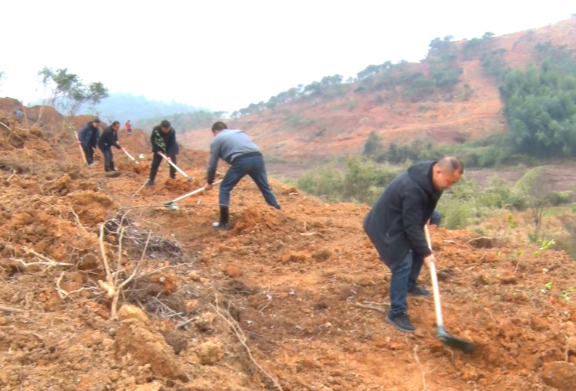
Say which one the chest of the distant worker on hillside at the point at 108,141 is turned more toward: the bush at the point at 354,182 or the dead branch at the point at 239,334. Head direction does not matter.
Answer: the bush

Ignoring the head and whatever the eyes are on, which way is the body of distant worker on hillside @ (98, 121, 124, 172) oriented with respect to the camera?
to the viewer's right

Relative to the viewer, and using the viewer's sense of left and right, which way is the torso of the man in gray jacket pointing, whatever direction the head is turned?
facing away from the viewer and to the left of the viewer

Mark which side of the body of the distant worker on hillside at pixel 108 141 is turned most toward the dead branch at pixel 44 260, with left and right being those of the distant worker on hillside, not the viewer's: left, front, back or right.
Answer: right

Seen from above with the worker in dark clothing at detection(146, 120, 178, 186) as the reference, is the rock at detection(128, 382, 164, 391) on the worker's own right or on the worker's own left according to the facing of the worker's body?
on the worker's own right

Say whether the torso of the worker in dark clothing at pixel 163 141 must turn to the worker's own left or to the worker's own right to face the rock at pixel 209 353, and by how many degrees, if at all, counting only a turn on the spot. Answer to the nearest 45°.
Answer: approximately 45° to the worker's own right

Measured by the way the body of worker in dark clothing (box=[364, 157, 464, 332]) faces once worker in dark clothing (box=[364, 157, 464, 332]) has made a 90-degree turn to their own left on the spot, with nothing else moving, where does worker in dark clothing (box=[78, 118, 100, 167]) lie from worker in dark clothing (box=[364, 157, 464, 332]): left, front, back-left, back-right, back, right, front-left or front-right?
front-left

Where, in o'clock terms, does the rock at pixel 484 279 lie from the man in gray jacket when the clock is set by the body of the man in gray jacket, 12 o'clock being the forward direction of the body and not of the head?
The rock is roughly at 6 o'clock from the man in gray jacket.

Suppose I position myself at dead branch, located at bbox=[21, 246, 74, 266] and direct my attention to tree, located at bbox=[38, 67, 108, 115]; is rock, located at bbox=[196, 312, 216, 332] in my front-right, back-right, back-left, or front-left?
back-right

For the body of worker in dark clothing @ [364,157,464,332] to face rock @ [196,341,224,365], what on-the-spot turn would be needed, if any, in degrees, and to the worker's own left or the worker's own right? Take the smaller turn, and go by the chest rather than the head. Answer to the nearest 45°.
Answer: approximately 135° to the worker's own right

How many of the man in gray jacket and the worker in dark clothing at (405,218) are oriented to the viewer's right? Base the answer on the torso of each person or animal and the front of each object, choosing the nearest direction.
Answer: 1

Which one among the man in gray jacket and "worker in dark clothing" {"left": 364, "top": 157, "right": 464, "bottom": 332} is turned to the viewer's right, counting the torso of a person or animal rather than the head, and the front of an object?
the worker in dark clothing

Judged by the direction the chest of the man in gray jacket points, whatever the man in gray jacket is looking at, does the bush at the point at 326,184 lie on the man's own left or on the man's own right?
on the man's own right
